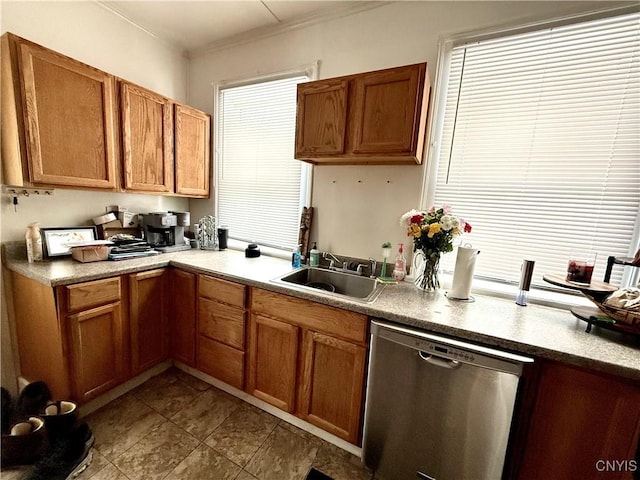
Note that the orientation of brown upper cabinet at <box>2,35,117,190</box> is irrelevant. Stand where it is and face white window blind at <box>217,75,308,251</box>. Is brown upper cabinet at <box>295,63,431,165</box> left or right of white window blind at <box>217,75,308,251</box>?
right

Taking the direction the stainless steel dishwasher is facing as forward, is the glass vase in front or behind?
behind

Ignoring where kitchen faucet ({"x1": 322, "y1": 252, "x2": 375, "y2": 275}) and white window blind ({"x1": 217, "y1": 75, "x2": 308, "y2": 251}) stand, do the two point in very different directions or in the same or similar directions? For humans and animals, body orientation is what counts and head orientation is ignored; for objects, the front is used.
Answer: same or similar directions

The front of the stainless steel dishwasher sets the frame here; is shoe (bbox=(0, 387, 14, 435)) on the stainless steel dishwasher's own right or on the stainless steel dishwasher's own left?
on the stainless steel dishwasher's own right

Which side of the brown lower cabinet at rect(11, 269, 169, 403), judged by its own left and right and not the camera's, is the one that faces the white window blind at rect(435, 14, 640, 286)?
front

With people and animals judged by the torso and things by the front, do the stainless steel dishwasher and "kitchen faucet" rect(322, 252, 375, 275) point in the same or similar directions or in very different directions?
same or similar directions

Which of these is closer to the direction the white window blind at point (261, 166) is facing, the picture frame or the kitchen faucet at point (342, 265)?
the picture frame

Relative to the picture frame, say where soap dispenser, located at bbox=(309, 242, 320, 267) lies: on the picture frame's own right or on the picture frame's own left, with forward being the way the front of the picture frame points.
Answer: on the picture frame's own left

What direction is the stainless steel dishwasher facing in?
toward the camera

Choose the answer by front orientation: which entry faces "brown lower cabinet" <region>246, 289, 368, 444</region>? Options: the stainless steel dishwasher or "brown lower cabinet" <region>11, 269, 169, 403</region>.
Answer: "brown lower cabinet" <region>11, 269, 169, 403</region>

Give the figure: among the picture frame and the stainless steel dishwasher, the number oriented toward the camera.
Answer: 2

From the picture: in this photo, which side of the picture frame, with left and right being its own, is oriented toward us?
front

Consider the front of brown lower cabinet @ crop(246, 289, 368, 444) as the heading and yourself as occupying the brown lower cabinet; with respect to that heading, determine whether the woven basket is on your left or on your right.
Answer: on your left
